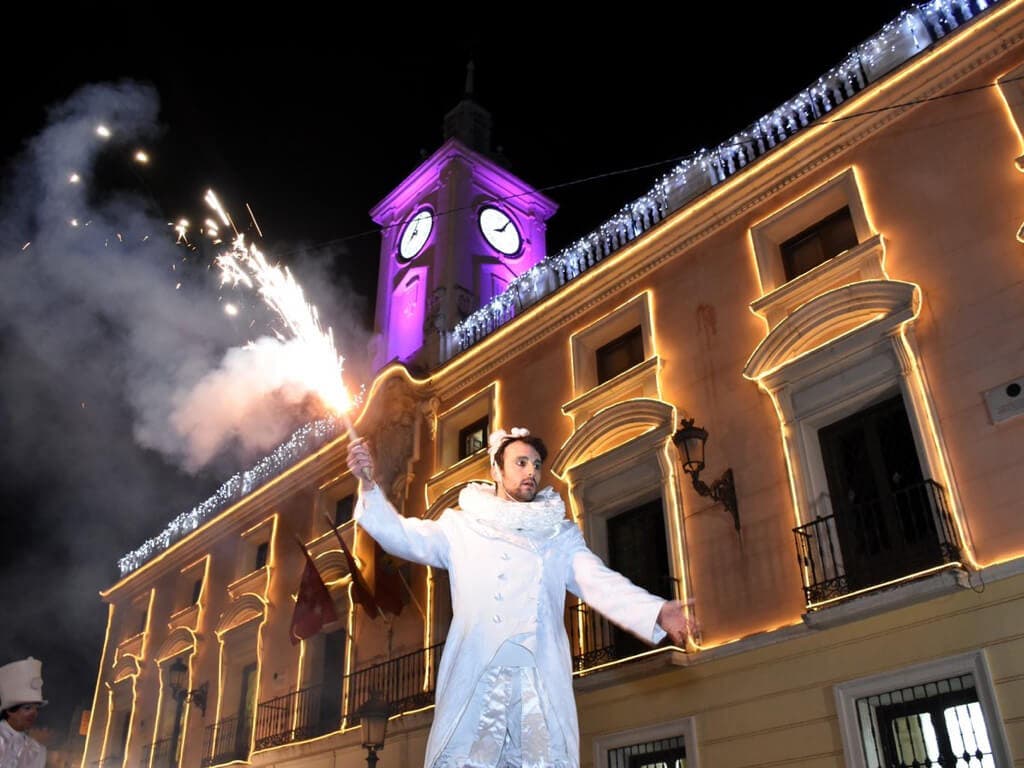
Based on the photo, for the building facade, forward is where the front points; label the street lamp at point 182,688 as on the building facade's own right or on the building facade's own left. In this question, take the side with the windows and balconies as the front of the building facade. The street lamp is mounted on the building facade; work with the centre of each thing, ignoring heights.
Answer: on the building facade's own right

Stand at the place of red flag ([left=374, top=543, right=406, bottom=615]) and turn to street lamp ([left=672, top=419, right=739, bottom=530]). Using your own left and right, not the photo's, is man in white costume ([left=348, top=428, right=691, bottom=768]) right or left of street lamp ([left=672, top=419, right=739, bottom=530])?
right

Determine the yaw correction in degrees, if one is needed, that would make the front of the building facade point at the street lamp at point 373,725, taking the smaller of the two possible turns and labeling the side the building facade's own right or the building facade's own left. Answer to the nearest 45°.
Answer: approximately 90° to the building facade's own right

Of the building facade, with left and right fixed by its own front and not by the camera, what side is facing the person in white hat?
front

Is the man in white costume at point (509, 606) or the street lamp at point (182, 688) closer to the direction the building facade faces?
the man in white costume

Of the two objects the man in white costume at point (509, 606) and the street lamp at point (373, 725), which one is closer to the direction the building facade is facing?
the man in white costume

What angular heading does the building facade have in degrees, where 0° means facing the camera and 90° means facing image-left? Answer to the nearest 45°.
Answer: approximately 45°

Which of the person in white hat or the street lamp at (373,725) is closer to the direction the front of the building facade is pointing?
the person in white hat

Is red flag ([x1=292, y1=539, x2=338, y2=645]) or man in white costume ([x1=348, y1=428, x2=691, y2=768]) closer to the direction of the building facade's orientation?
the man in white costume
